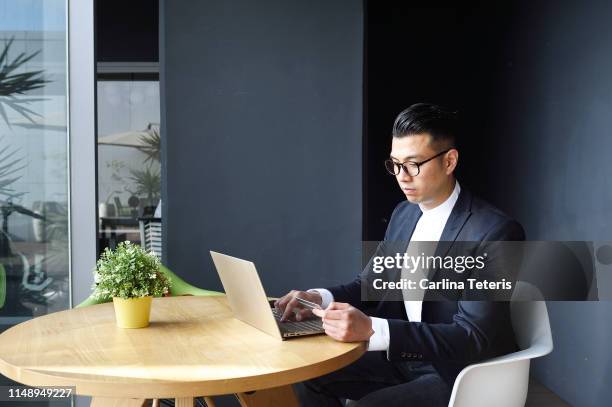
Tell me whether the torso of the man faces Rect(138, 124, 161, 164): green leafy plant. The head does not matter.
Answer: no

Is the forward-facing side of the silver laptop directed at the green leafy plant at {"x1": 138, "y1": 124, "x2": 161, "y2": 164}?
no

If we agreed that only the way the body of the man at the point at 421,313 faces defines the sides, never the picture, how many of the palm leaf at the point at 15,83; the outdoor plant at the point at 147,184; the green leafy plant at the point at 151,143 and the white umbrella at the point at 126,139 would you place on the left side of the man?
0

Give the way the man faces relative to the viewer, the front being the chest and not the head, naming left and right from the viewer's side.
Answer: facing the viewer and to the left of the viewer

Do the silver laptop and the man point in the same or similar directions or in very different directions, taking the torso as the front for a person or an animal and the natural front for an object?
very different directions

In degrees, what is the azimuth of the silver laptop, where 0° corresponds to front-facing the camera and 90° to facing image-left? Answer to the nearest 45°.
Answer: approximately 225°

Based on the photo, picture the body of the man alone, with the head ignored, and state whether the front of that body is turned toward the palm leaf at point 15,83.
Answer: no

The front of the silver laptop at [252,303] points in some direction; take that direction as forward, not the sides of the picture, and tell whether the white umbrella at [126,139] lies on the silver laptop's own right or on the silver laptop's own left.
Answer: on the silver laptop's own left

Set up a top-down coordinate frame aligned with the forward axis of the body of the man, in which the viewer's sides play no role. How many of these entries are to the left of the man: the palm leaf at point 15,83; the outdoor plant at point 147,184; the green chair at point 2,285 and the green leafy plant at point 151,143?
0

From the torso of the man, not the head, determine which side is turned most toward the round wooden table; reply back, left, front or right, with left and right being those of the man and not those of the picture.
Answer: front

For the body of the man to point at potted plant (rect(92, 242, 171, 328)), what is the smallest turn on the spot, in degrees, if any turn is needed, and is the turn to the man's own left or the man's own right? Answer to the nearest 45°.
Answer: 0° — they already face it

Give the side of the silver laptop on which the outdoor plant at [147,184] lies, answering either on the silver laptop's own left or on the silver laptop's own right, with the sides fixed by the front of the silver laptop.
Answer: on the silver laptop's own left
